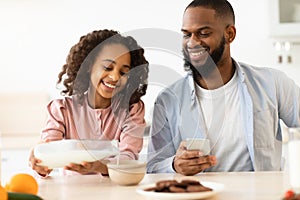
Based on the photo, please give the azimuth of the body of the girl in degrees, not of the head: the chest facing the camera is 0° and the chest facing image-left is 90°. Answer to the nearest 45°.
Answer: approximately 0°

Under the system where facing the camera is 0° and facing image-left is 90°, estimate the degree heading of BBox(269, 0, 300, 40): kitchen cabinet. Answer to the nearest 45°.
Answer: approximately 0°

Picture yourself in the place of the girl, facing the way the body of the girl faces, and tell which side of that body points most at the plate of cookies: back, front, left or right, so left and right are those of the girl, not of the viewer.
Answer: front

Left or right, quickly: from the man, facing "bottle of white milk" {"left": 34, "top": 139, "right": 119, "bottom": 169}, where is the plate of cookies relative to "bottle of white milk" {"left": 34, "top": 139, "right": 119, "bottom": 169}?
left

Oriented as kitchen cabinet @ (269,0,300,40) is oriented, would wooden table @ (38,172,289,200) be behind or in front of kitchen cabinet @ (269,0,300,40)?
in front

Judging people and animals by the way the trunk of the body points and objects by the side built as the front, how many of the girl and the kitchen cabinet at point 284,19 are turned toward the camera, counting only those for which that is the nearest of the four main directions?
2

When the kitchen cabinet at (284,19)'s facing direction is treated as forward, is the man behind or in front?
in front
